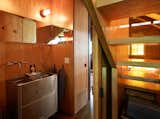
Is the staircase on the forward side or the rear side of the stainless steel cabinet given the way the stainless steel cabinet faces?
on the forward side

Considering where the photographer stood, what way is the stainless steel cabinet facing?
facing the viewer and to the right of the viewer
